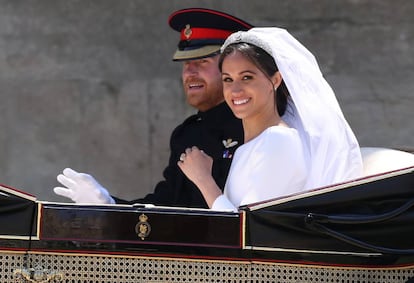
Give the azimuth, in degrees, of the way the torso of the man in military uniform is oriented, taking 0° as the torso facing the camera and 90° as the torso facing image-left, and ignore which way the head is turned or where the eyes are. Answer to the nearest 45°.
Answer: approximately 45°

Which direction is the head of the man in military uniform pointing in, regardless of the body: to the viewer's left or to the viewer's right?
to the viewer's left

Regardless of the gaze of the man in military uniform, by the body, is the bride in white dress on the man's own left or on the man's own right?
on the man's own left

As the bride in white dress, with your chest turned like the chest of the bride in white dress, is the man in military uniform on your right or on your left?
on your right

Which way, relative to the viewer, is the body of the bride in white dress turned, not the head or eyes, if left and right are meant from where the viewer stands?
facing to the left of the viewer

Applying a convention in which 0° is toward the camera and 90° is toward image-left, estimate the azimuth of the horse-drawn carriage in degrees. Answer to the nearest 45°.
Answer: approximately 90°
